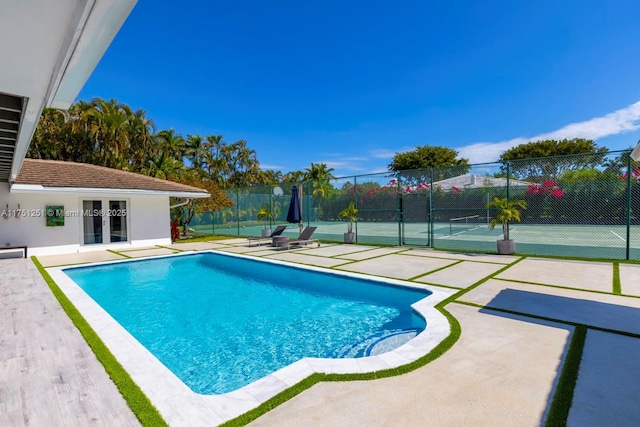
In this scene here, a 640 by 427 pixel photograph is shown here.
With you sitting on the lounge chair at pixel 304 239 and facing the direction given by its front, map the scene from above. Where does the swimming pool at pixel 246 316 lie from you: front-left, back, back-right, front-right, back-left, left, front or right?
front-left

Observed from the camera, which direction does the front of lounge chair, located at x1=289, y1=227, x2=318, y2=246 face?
facing the viewer and to the left of the viewer

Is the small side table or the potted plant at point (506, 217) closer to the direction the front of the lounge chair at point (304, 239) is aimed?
the small side table

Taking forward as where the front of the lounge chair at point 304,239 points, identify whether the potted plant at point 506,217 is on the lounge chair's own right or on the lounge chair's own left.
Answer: on the lounge chair's own left

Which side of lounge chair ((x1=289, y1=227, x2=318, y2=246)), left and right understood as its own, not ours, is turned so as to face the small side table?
front

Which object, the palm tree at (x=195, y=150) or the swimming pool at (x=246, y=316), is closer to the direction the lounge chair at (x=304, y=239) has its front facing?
the swimming pool

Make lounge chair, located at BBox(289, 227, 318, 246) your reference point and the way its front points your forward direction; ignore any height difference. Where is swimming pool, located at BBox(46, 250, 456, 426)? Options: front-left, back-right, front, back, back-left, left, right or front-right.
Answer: front-left
